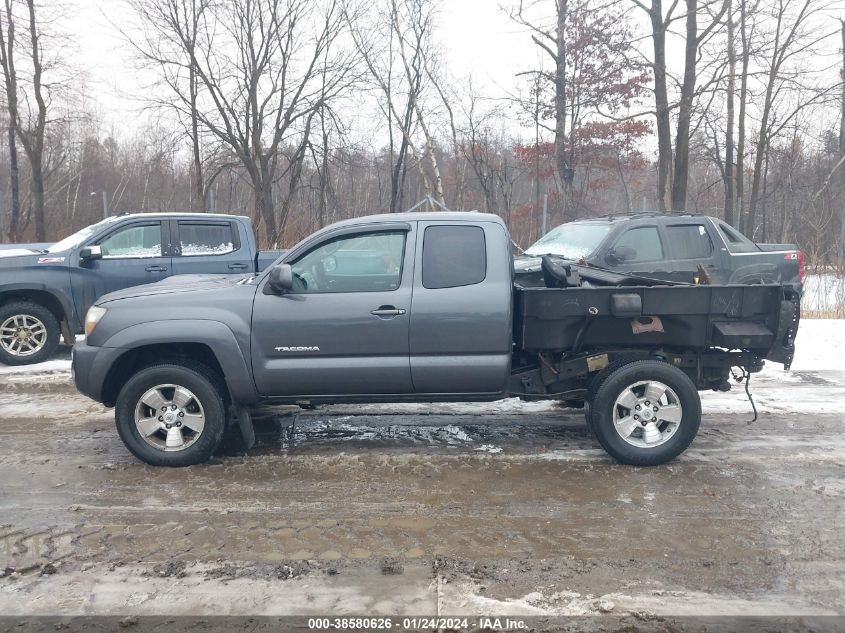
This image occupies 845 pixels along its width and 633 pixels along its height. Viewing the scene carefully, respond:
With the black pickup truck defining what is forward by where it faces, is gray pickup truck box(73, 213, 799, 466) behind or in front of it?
in front

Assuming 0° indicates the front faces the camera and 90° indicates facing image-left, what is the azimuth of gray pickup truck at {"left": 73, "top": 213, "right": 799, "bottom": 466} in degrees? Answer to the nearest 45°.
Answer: approximately 90°

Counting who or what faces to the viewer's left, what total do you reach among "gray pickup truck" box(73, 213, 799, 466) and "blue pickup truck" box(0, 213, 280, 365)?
2

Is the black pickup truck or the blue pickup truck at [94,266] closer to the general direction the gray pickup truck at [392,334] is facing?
the blue pickup truck

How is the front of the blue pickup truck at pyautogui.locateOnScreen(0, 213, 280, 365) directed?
to the viewer's left

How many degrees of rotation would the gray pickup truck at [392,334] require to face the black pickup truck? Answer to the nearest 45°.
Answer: approximately 135° to its right

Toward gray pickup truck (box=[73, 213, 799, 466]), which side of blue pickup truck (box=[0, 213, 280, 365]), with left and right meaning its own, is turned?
left

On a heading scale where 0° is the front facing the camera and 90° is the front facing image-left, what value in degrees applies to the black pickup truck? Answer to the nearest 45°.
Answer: approximately 45°

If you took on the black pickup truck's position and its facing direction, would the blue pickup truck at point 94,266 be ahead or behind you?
ahead
